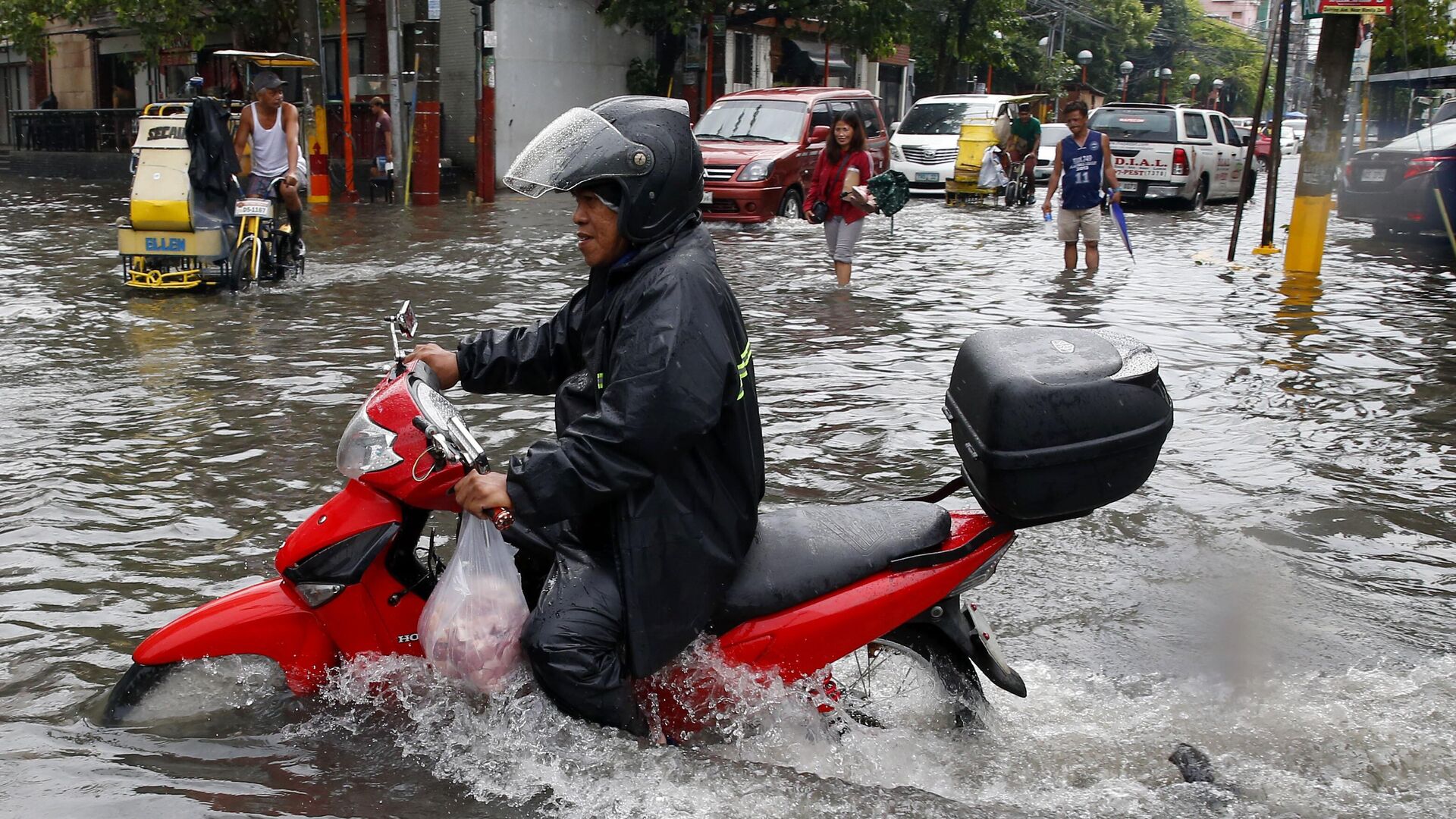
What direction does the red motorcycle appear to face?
to the viewer's left

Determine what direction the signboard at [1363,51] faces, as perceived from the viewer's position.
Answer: facing the viewer

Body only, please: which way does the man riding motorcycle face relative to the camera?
to the viewer's left

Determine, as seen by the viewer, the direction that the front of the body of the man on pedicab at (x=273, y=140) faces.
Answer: toward the camera

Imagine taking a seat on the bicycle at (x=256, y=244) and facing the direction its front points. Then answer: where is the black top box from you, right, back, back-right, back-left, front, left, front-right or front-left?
front-left

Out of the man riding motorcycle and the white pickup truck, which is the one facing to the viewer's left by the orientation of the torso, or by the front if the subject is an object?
the man riding motorcycle

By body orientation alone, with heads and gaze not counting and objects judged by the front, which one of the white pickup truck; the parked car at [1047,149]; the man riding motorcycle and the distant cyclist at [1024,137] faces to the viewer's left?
the man riding motorcycle

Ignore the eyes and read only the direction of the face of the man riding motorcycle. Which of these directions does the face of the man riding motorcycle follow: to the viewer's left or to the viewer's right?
to the viewer's left

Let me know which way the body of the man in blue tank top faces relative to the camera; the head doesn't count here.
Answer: toward the camera

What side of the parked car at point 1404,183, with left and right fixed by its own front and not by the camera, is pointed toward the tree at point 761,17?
left

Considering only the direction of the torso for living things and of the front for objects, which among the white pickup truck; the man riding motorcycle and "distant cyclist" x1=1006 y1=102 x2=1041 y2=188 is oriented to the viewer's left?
the man riding motorcycle

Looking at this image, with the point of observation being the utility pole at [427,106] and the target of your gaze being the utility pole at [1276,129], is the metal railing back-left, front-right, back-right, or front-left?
back-left

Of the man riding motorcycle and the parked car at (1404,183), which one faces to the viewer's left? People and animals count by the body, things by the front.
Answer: the man riding motorcycle

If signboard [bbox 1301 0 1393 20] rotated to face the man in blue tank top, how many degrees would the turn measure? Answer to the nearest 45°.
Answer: approximately 90° to its right

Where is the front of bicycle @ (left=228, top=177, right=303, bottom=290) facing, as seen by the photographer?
facing the viewer and to the left of the viewer

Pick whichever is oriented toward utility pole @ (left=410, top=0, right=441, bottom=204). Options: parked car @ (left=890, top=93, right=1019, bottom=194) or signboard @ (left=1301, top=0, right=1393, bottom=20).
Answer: the parked car

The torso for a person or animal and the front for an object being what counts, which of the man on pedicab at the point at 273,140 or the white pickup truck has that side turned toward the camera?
the man on pedicab

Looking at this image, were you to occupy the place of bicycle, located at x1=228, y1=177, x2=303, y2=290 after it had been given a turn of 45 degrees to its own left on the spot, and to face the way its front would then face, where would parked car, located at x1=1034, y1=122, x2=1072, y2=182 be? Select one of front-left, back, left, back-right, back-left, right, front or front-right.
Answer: back-left

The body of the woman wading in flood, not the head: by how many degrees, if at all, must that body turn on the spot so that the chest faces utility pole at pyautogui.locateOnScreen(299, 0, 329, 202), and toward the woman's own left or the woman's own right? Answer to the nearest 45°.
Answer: approximately 135° to the woman's own right

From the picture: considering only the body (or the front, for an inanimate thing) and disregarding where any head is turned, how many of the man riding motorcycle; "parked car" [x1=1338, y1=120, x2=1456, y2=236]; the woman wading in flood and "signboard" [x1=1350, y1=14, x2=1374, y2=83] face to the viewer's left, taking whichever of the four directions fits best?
1

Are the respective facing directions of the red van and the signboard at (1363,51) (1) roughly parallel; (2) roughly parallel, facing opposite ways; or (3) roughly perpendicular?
roughly parallel
